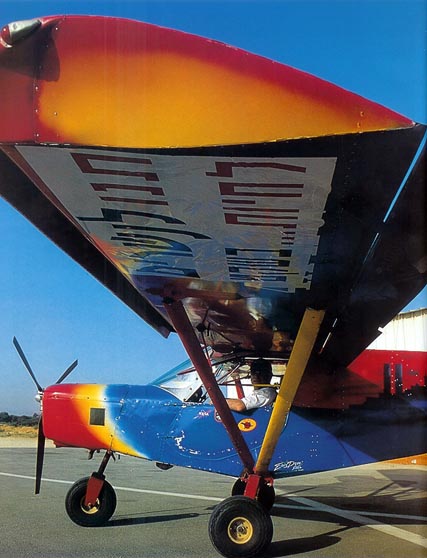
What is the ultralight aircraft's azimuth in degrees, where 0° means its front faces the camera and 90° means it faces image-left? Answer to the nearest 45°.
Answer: approximately 90°
